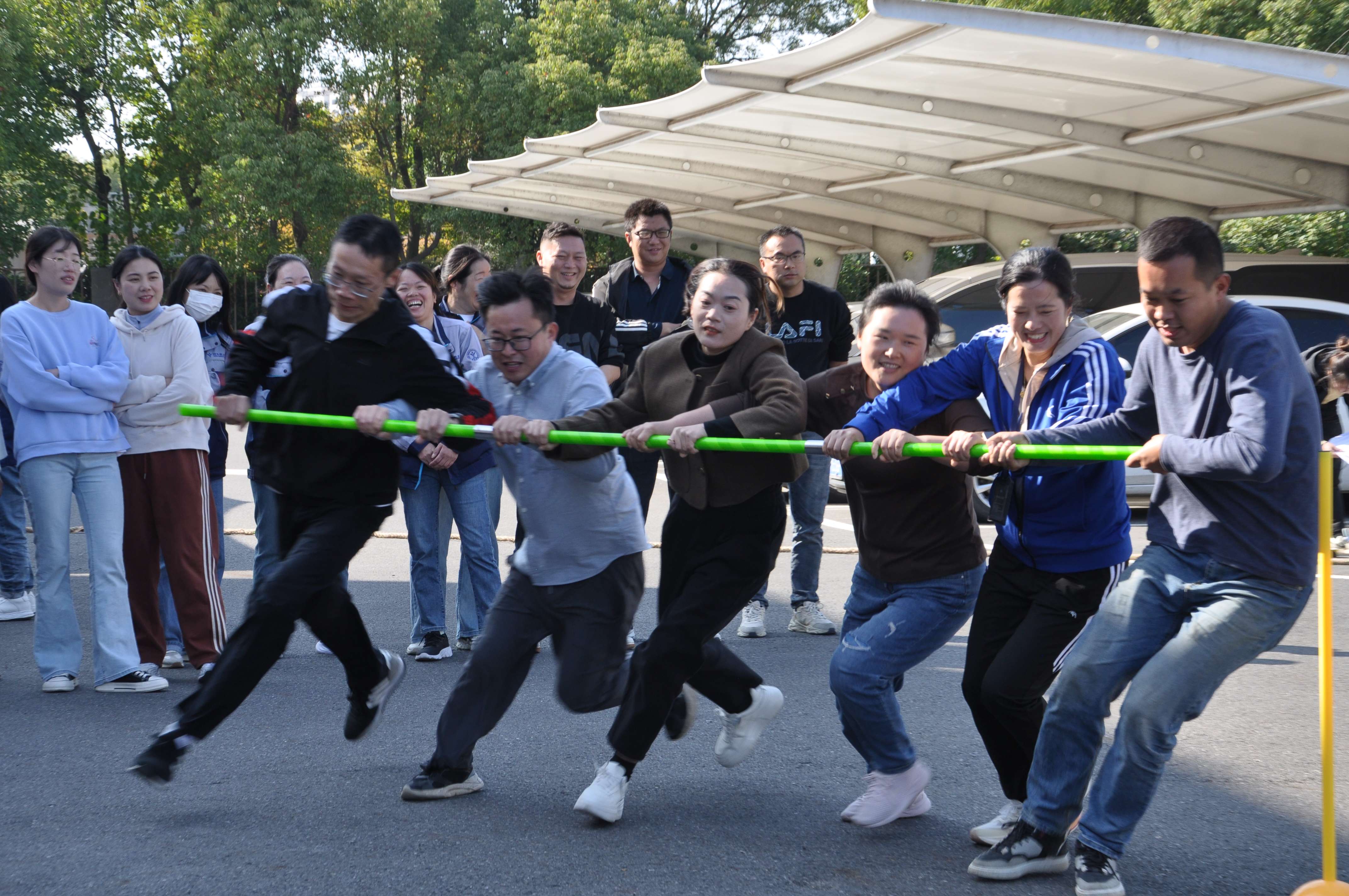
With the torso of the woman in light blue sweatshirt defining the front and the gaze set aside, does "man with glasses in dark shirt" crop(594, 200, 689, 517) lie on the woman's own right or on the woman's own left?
on the woman's own left

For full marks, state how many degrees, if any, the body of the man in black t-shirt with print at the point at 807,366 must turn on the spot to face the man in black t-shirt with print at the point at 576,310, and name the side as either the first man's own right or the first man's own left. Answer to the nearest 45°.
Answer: approximately 90° to the first man's own right

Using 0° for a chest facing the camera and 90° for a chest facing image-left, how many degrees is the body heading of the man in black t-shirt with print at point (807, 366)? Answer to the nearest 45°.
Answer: approximately 0°

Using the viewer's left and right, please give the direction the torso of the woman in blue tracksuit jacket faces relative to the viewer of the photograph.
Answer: facing the viewer and to the left of the viewer

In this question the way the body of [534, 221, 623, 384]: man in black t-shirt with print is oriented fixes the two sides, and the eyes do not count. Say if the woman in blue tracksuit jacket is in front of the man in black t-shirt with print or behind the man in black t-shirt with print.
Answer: in front

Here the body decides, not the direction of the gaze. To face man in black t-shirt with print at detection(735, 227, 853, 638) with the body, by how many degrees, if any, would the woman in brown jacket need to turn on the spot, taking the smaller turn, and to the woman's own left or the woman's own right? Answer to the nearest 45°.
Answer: approximately 135° to the woman's own right

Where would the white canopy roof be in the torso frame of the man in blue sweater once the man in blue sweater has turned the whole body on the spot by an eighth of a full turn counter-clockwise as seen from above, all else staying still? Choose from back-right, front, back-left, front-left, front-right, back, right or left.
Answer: back

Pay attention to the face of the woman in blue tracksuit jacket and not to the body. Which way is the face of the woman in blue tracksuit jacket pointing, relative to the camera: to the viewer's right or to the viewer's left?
to the viewer's left

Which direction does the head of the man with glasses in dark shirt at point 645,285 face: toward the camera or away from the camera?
toward the camera

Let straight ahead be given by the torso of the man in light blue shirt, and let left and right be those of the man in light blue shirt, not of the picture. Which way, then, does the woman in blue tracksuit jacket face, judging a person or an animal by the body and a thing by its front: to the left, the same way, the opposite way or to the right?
the same way

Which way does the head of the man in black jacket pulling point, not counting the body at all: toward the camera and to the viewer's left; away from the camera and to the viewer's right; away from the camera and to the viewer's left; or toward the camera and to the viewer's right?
toward the camera and to the viewer's left

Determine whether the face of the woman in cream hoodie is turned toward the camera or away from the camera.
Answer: toward the camera

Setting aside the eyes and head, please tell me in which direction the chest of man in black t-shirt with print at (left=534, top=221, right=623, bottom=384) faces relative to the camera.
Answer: toward the camera

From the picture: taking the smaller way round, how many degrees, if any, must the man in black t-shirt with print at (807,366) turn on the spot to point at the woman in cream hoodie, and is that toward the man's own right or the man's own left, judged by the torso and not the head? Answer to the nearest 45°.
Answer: approximately 45° to the man's own right

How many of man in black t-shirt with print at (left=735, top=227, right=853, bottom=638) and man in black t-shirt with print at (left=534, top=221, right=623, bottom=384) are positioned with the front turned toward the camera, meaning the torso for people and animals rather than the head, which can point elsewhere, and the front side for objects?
2

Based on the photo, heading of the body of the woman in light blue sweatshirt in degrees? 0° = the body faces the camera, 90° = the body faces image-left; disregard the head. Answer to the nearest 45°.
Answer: approximately 315°
